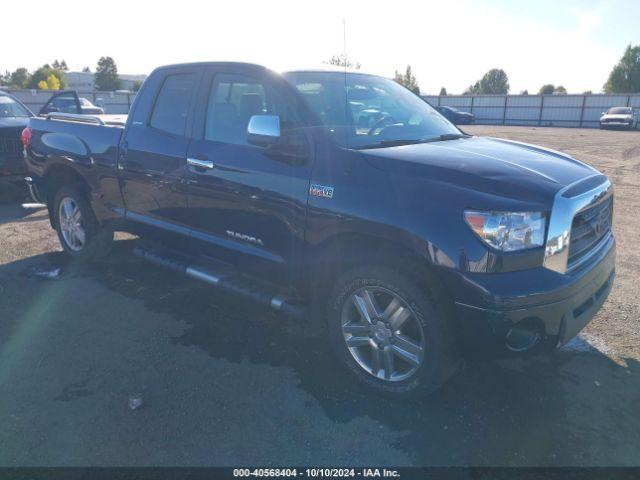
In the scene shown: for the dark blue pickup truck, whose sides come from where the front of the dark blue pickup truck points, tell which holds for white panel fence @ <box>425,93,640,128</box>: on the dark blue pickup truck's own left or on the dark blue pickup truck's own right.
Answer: on the dark blue pickup truck's own left

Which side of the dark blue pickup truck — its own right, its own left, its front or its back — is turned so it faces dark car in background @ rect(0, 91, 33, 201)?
back

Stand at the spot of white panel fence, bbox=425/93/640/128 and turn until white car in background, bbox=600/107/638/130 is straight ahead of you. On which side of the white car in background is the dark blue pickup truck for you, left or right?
right

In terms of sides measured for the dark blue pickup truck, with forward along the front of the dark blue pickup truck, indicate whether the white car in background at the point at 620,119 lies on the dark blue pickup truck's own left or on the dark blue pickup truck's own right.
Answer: on the dark blue pickup truck's own left

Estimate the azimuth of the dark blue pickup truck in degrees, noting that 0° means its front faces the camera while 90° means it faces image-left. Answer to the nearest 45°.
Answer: approximately 315°
